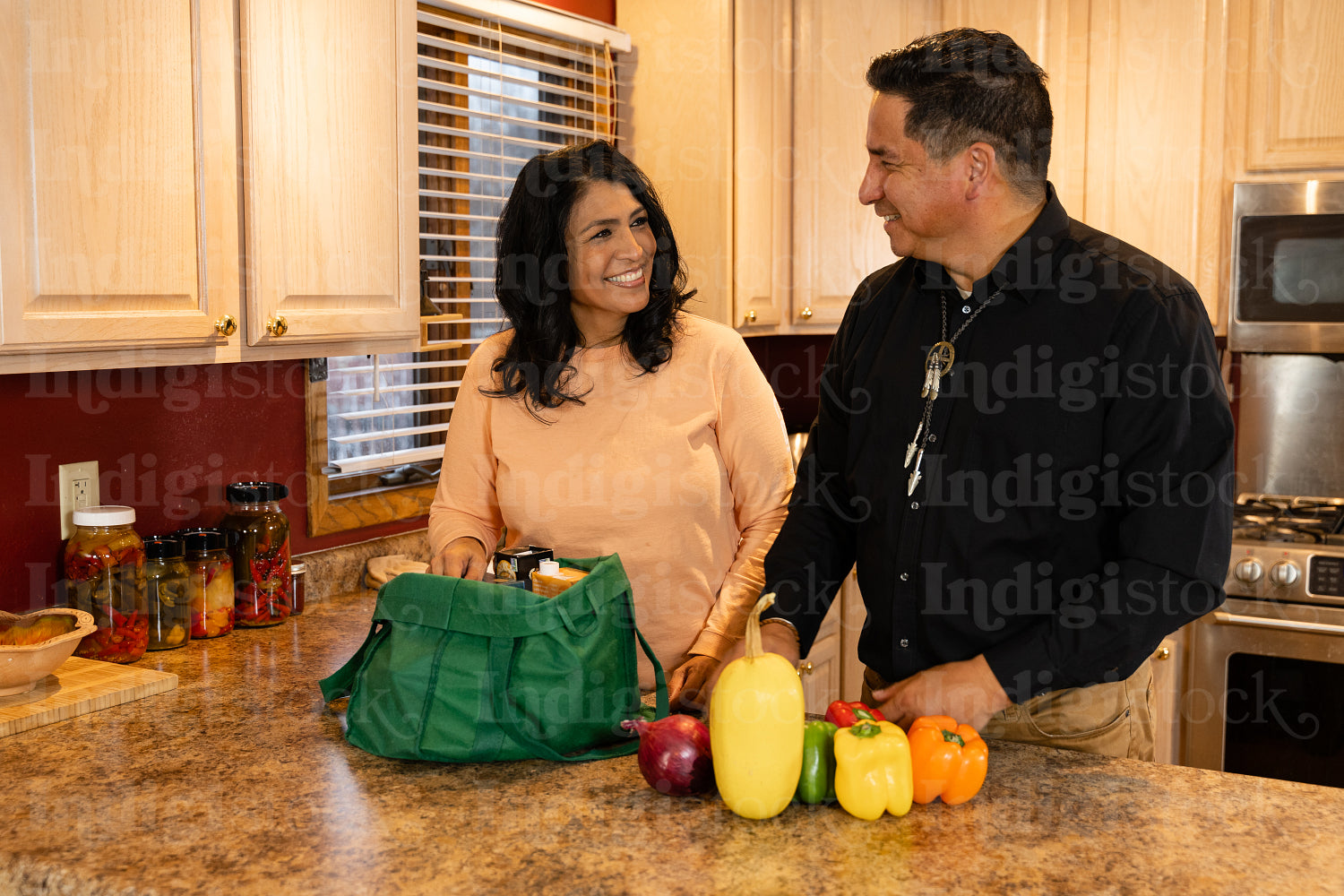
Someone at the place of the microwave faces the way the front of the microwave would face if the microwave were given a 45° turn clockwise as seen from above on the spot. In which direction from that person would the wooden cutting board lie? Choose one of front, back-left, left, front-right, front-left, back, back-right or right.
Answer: front

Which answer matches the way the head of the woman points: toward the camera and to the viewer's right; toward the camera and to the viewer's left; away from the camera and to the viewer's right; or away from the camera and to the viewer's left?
toward the camera and to the viewer's right

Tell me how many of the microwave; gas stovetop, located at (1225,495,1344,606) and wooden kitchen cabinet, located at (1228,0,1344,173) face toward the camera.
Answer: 3

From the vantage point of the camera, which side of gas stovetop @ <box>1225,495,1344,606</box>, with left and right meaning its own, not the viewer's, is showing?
front

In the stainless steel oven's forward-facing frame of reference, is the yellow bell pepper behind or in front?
in front

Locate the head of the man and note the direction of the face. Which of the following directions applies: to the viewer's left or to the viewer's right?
to the viewer's left

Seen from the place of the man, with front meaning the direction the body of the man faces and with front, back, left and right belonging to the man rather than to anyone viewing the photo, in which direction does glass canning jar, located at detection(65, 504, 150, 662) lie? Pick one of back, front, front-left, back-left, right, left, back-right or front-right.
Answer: front-right

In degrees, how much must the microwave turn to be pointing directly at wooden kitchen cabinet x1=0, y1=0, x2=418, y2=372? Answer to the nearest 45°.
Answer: approximately 45° to its right

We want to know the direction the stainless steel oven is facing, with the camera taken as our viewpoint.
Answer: facing the viewer

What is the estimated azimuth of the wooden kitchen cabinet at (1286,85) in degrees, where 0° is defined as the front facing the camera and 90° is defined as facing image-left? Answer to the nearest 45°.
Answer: approximately 0°

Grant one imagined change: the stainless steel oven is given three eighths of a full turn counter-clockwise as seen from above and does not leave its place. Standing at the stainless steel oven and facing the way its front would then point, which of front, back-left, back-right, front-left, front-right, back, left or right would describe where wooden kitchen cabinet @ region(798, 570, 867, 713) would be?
back-left
